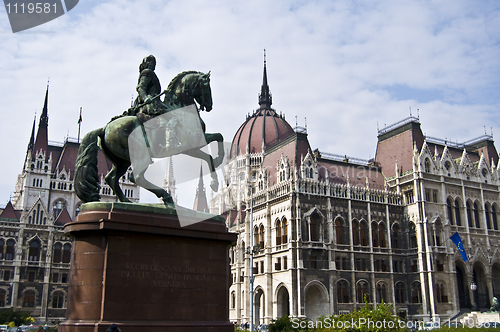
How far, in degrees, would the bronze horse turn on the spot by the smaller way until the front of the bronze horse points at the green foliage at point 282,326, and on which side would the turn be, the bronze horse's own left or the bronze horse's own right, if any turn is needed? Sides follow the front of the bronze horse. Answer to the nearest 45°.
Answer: approximately 45° to the bronze horse's own left

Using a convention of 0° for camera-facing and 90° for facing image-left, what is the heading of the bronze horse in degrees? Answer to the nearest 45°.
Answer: approximately 270°
